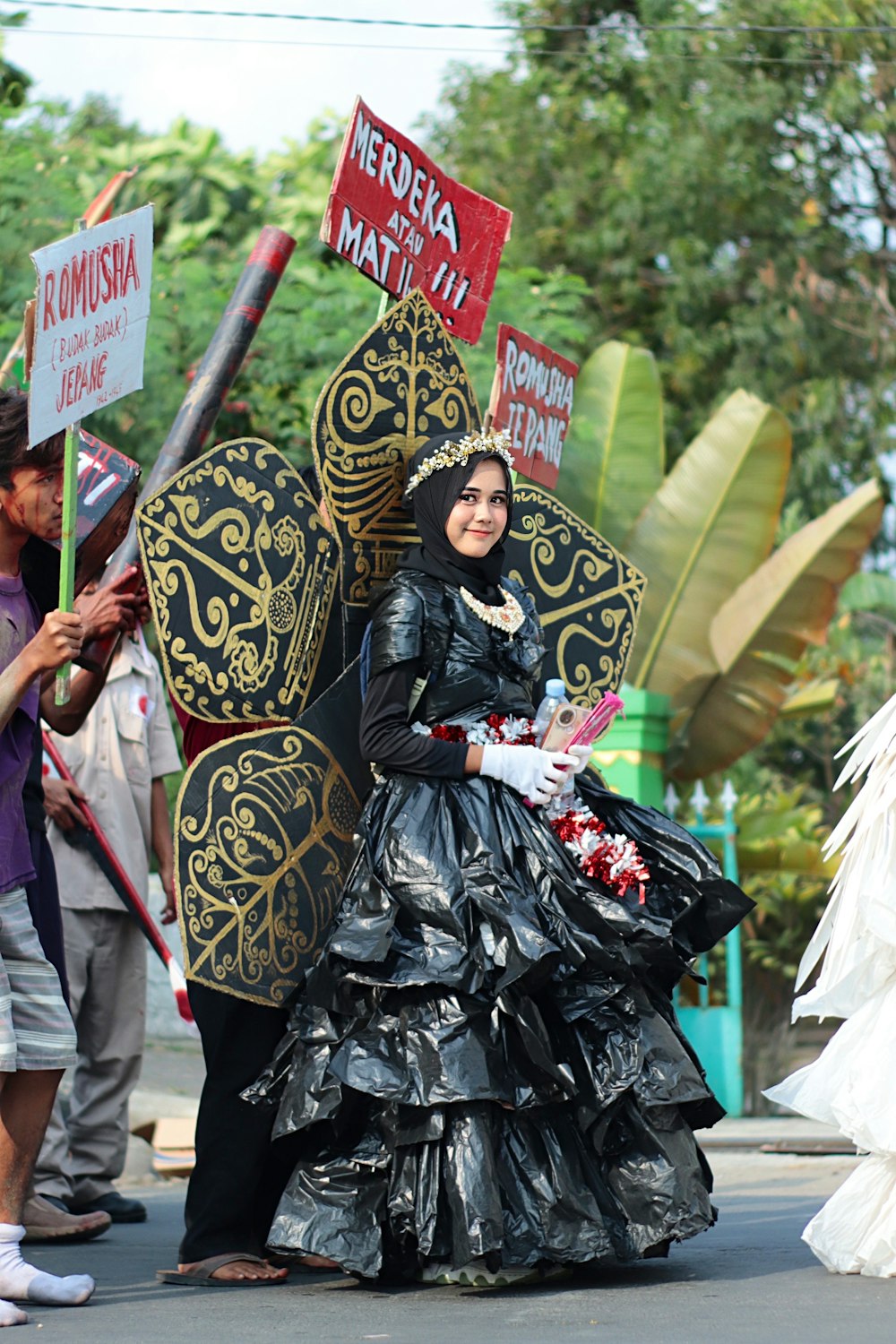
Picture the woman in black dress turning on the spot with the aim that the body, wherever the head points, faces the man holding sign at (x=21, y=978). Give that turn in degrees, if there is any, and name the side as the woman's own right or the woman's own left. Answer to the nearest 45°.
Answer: approximately 135° to the woman's own right

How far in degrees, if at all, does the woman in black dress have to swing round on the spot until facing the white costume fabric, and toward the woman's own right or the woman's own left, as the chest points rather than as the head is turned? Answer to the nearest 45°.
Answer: approximately 45° to the woman's own left

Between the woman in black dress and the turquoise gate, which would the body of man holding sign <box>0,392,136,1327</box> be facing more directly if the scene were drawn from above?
the woman in black dress

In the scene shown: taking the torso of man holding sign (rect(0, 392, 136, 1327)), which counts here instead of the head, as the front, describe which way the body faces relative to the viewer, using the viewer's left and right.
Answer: facing to the right of the viewer

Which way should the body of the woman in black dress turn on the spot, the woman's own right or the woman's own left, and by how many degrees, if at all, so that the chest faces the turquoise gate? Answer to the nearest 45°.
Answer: approximately 135° to the woman's own left

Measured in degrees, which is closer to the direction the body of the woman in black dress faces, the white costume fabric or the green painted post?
the white costume fabric

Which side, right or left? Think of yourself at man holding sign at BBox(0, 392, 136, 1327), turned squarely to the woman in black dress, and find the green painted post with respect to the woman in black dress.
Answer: left

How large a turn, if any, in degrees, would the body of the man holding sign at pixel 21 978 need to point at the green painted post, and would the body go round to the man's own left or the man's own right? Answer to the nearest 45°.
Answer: approximately 45° to the man's own left

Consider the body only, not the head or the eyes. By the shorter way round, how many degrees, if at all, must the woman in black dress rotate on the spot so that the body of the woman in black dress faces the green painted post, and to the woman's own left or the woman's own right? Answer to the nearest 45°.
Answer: approximately 135° to the woman's own left

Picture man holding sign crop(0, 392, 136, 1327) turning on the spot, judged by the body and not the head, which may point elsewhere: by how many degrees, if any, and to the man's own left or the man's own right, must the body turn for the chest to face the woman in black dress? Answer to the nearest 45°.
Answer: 0° — they already face them

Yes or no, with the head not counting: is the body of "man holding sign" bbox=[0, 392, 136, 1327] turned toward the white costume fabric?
yes

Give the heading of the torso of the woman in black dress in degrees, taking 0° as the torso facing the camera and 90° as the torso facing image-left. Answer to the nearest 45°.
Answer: approximately 315°
